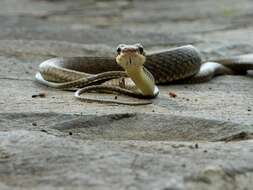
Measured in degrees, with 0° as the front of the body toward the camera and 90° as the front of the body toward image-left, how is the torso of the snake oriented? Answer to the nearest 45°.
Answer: approximately 0°
